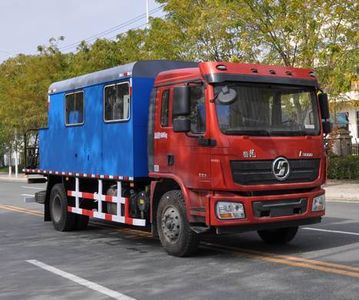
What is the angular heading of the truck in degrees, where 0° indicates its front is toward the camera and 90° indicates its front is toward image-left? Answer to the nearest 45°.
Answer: approximately 315°

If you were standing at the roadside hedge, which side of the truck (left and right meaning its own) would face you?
left
